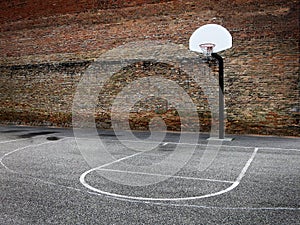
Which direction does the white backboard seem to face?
toward the camera
